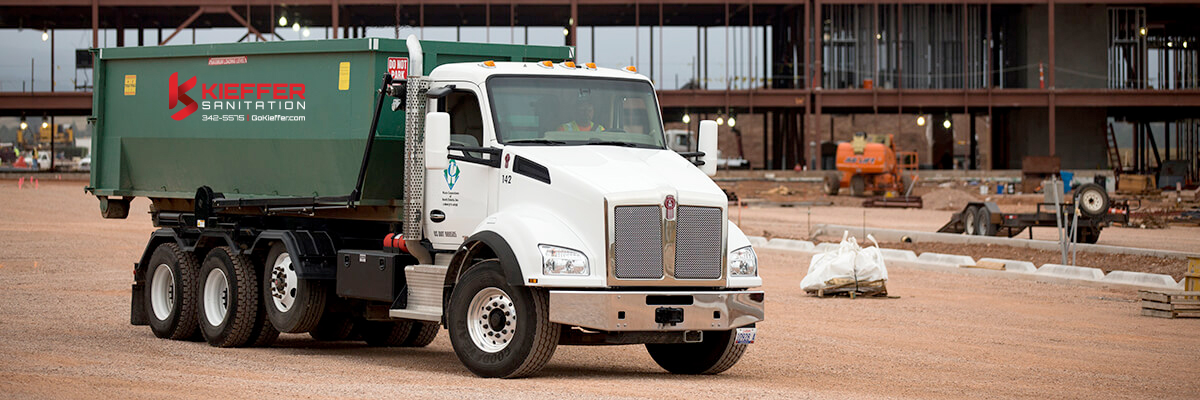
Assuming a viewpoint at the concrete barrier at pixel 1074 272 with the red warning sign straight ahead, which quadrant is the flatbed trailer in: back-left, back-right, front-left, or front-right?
back-right

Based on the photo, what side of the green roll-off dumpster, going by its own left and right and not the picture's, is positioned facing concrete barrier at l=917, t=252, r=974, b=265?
left

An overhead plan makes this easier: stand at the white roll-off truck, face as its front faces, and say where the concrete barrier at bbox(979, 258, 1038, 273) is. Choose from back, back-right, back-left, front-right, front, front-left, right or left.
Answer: left

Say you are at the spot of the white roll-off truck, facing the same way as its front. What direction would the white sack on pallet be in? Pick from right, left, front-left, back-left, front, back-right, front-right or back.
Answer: left

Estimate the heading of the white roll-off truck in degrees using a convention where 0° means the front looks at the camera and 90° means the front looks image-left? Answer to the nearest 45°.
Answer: approximately 315°

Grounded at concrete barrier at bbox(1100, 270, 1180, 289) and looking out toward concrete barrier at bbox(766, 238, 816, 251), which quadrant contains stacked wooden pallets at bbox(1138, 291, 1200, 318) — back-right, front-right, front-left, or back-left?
back-left

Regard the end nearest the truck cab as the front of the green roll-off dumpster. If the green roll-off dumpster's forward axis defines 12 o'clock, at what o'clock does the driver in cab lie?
The driver in cab is roughly at 12 o'clock from the green roll-off dumpster.

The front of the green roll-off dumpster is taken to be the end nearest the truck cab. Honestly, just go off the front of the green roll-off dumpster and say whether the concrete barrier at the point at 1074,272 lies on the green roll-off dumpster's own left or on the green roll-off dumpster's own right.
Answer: on the green roll-off dumpster's own left

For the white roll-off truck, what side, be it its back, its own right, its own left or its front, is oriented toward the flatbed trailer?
left
